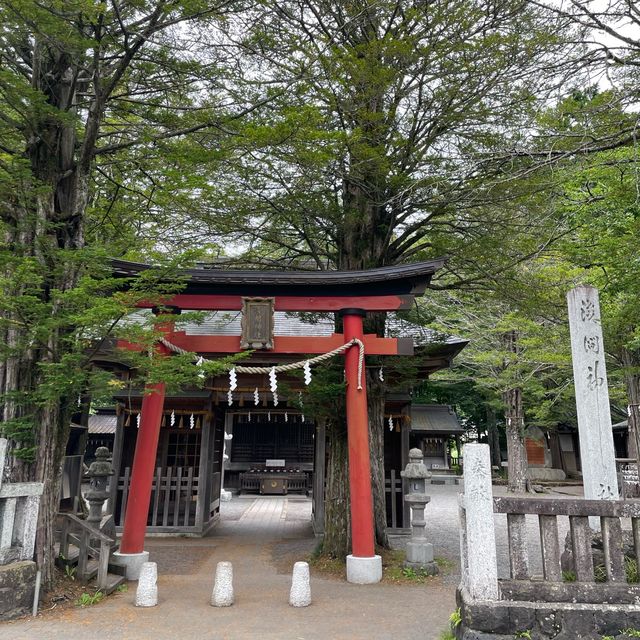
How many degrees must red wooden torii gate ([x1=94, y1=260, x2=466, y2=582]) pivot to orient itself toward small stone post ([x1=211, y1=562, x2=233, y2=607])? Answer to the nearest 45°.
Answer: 0° — it already faces it

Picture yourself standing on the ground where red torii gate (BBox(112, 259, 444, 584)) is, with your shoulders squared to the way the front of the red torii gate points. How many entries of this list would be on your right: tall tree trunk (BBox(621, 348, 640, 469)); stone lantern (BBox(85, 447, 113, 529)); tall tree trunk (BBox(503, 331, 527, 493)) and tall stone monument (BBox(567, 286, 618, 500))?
1

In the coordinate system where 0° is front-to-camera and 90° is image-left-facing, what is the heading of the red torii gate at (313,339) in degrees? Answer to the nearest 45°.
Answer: approximately 0°

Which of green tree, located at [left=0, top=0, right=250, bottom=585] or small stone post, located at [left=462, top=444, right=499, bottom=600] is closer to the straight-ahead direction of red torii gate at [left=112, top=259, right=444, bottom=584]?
the small stone post

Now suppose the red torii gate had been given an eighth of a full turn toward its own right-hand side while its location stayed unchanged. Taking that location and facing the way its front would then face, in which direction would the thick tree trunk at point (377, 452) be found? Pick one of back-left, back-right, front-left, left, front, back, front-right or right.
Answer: back

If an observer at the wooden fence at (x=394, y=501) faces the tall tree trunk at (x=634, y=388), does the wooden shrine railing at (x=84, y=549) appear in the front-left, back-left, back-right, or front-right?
back-right

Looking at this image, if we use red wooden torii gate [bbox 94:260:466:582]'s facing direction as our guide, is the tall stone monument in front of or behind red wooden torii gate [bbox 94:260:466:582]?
in front

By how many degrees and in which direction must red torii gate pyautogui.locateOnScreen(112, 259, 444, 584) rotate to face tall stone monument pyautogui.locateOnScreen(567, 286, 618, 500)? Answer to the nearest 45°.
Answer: approximately 45° to its left
